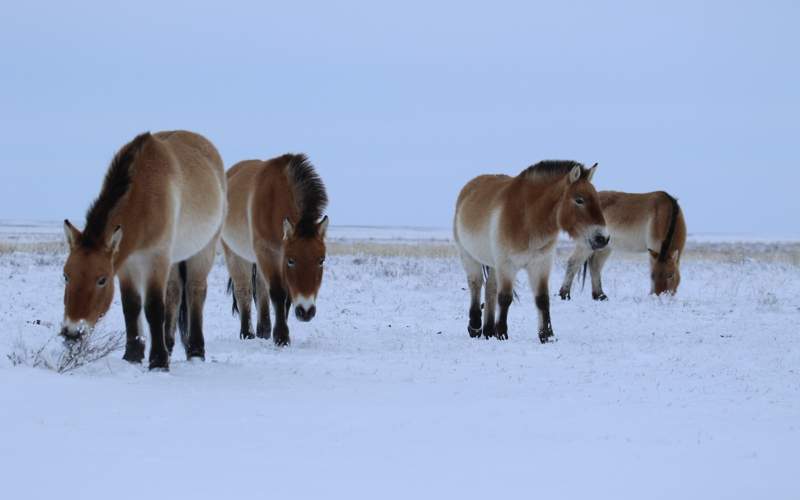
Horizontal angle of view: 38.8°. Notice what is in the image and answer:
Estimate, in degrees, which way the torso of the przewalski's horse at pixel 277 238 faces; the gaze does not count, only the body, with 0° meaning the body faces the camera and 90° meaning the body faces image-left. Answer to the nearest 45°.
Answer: approximately 315°

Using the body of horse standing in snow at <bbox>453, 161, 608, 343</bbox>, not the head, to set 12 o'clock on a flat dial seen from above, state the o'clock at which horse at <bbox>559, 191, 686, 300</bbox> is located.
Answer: The horse is roughly at 8 o'clock from the horse standing in snow.

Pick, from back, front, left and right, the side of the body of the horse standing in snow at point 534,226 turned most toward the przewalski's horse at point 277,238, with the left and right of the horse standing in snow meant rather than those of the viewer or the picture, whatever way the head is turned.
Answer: right

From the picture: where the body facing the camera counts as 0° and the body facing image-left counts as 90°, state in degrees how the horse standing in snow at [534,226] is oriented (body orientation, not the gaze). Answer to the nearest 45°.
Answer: approximately 315°

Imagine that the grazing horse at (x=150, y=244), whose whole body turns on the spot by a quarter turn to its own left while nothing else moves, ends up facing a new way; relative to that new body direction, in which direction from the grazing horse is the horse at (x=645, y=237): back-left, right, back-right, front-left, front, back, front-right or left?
left

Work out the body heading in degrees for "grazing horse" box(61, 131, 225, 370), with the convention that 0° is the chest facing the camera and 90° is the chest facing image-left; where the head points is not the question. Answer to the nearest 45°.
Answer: approximately 45°

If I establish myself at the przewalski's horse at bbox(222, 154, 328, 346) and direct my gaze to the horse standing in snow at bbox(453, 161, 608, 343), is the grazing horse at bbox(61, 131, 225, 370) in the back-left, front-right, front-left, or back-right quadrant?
back-right

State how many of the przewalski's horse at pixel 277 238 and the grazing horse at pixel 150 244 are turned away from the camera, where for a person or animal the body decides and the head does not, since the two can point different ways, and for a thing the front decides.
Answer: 0

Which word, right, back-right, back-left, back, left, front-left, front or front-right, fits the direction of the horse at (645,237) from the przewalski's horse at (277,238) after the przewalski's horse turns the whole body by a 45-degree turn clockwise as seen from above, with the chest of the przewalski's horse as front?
back-left

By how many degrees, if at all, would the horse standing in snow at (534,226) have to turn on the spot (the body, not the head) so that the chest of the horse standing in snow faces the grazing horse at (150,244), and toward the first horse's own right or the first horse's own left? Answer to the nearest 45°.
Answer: approximately 90° to the first horse's own right

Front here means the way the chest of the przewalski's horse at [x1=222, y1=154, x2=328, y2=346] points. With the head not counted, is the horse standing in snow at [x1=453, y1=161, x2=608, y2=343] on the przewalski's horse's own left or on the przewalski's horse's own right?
on the przewalski's horse's own left
